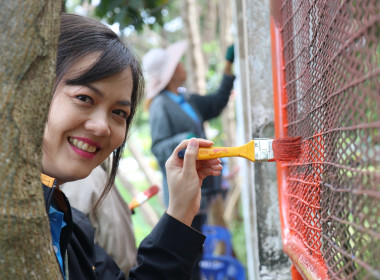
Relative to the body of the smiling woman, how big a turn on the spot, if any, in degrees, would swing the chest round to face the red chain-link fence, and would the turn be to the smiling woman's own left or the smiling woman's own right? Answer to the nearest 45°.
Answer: approximately 45° to the smiling woman's own left
